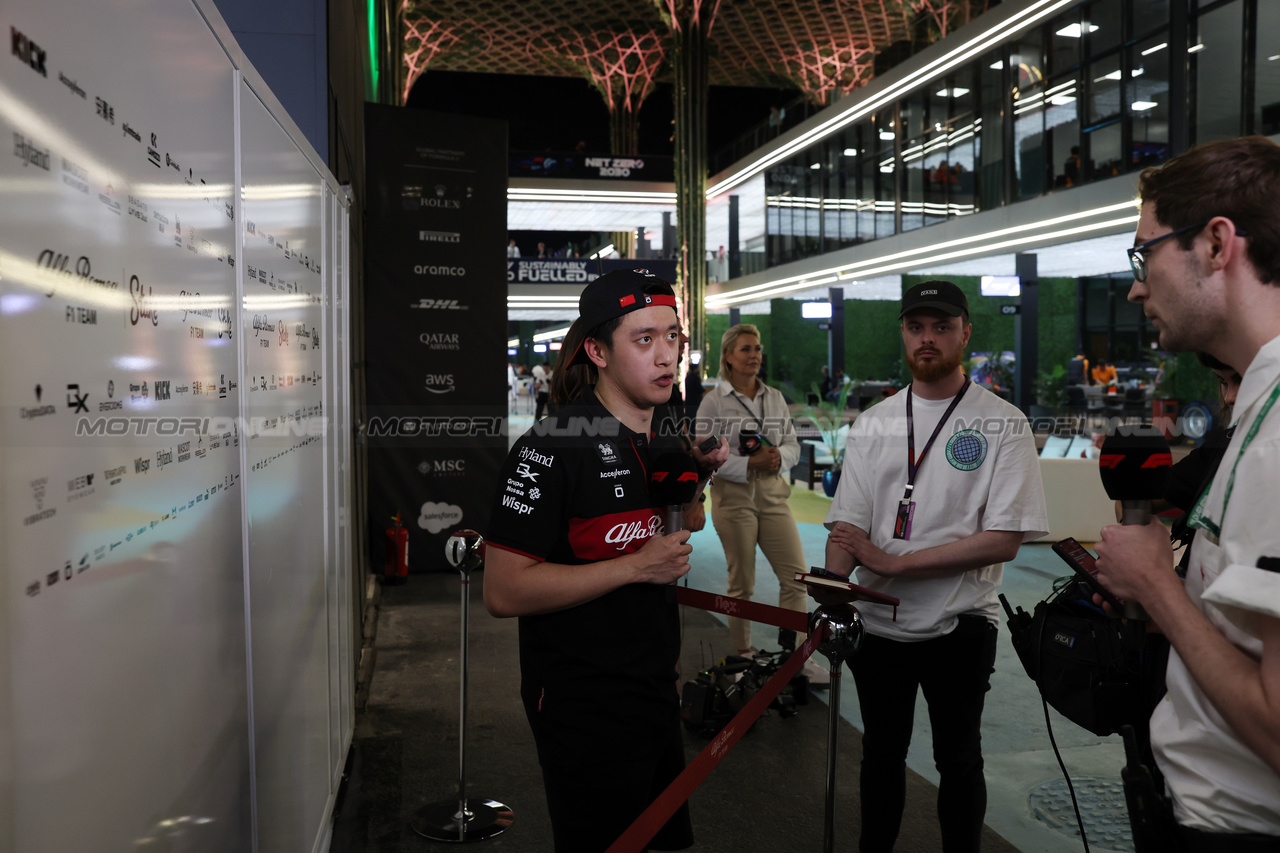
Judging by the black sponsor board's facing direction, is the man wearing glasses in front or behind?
in front

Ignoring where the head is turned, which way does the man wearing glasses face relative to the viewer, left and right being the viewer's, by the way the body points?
facing to the left of the viewer

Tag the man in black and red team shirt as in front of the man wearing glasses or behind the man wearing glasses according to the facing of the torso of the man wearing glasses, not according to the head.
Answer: in front

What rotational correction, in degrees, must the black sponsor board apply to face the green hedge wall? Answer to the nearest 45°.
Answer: approximately 135° to its left

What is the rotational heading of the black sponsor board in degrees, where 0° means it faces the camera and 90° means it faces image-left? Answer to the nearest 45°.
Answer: approximately 0°

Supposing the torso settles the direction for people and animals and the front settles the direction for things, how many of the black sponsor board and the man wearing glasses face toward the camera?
1

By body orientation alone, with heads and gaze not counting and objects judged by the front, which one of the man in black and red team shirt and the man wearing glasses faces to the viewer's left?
the man wearing glasses

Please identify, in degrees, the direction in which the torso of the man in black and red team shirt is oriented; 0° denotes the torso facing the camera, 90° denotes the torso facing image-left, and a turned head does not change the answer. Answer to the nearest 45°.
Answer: approximately 315°

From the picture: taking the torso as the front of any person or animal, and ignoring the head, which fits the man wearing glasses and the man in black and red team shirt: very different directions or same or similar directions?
very different directions

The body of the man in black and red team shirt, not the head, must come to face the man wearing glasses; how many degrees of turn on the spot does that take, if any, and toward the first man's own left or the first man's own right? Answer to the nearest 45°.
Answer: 0° — they already face them

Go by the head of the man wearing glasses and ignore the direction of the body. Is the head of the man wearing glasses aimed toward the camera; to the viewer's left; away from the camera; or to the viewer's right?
to the viewer's left
